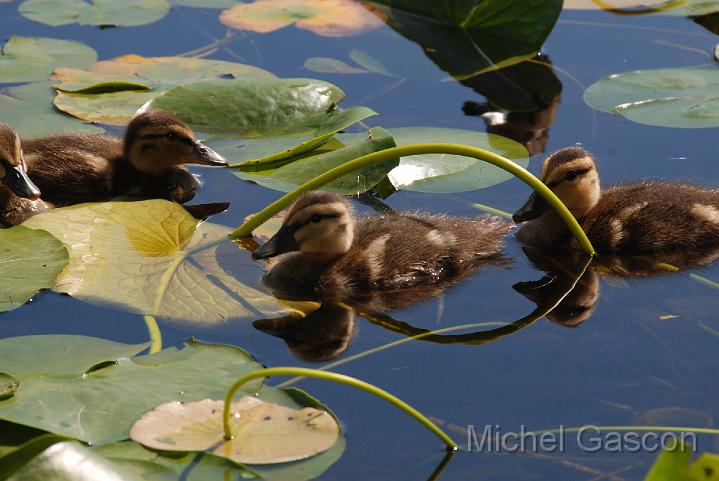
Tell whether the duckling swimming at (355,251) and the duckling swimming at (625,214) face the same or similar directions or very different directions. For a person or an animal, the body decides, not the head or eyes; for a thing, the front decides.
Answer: same or similar directions

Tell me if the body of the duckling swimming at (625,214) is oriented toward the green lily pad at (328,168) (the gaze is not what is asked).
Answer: yes

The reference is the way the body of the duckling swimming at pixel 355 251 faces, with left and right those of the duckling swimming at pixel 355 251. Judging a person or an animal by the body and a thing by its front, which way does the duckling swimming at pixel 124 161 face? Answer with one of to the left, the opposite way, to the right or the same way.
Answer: the opposite way

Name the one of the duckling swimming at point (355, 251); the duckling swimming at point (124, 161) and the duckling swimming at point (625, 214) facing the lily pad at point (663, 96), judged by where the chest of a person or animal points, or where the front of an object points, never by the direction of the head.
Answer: the duckling swimming at point (124, 161)

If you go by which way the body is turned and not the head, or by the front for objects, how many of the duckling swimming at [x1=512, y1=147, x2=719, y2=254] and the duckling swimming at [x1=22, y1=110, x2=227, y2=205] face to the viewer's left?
1

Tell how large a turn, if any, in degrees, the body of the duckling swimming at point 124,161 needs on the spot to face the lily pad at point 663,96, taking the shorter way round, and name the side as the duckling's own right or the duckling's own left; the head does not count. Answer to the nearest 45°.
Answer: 0° — it already faces it

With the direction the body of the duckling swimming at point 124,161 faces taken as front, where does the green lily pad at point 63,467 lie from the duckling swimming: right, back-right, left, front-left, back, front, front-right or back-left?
right

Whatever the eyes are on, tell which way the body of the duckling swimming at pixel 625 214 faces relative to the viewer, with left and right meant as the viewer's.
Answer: facing to the left of the viewer

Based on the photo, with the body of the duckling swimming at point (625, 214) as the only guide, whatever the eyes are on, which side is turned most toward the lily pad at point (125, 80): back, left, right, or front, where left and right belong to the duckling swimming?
front

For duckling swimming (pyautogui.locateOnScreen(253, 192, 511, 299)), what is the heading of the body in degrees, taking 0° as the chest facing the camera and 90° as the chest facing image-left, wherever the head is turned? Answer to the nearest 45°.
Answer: approximately 90°

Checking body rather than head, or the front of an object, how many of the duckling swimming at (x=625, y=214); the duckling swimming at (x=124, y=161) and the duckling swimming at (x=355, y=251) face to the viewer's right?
1

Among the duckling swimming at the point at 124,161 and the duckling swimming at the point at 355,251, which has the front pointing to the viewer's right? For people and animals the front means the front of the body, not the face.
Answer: the duckling swimming at the point at 124,161

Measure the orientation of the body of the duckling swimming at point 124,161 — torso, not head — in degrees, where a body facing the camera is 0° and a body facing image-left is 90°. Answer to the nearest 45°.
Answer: approximately 270°

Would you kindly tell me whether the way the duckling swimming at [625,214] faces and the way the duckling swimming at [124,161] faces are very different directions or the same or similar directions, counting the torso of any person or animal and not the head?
very different directions

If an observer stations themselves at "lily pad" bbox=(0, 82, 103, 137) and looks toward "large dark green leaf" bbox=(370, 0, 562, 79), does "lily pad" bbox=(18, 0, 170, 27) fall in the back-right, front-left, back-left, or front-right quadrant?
front-left
